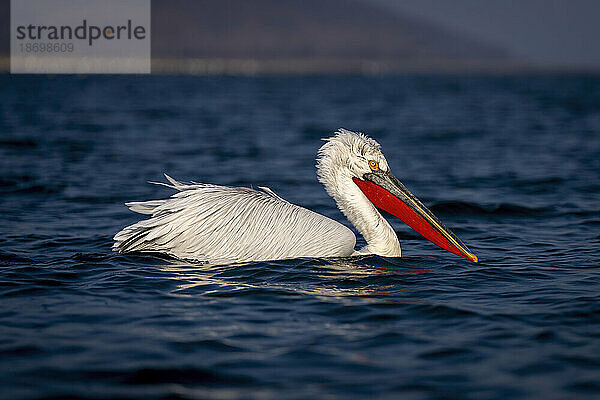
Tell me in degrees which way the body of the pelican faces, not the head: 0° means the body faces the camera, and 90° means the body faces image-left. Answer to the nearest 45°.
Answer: approximately 270°
